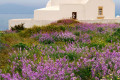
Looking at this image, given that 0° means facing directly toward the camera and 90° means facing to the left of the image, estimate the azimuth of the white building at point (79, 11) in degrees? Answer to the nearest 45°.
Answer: approximately 0°

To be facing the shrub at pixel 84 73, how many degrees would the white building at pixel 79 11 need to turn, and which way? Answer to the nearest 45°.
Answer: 0° — it already faces it
